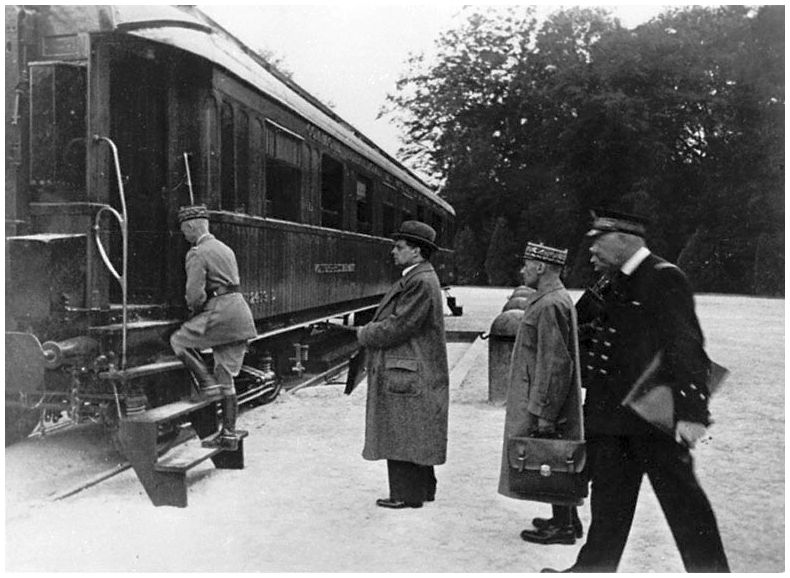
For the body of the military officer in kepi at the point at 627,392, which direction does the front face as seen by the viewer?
to the viewer's left

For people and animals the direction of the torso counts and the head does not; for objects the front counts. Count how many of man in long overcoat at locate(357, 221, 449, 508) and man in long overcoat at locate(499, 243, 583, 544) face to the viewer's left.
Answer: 2

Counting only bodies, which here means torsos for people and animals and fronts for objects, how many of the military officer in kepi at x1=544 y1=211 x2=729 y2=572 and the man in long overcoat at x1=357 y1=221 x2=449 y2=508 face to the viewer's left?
2

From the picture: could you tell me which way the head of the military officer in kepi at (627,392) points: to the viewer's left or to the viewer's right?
to the viewer's left

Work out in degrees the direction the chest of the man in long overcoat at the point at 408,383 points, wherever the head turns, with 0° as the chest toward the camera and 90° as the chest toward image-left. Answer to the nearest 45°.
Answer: approximately 90°

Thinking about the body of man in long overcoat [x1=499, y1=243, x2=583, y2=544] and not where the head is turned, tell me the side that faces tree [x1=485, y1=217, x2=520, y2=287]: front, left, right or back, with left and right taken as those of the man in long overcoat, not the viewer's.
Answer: right

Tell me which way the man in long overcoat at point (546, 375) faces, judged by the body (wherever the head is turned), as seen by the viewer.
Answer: to the viewer's left

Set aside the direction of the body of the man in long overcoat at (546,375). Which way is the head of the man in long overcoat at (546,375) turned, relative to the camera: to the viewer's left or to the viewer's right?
to the viewer's left

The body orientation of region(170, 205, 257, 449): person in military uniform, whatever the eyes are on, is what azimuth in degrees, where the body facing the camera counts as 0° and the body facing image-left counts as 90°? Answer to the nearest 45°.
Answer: approximately 135°

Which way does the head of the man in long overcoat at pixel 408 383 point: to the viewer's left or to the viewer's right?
to the viewer's left
